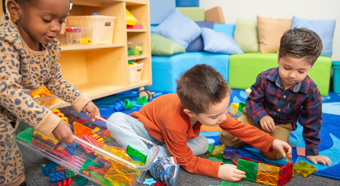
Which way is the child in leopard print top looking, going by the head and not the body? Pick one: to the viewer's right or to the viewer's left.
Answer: to the viewer's right

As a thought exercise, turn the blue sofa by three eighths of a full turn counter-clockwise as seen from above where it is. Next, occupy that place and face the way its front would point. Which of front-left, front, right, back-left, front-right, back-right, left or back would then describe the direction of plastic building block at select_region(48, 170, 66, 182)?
back-right

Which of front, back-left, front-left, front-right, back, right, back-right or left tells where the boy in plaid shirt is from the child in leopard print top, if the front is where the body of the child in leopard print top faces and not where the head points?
front-left

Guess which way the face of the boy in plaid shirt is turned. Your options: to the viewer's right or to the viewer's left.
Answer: to the viewer's left

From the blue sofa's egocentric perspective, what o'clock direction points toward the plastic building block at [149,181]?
The plastic building block is roughly at 12 o'clock from the blue sofa.

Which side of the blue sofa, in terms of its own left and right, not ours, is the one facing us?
front

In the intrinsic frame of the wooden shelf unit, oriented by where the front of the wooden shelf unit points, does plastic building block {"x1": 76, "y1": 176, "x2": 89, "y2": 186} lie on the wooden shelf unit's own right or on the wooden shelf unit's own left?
on the wooden shelf unit's own right

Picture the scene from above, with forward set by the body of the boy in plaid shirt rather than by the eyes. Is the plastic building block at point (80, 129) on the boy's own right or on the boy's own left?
on the boy's own right

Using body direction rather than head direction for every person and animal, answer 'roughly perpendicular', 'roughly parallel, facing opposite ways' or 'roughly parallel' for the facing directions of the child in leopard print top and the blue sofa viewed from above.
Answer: roughly perpendicular

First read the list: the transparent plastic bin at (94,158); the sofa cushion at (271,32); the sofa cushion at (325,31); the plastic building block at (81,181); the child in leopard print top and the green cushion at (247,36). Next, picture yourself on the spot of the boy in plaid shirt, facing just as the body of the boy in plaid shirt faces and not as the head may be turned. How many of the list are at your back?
3

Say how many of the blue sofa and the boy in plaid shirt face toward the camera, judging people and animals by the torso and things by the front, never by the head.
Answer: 2

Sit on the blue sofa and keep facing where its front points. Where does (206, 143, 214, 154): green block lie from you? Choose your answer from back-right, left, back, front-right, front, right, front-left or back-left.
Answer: front

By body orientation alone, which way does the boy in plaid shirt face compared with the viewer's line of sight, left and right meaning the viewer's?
facing the viewer
